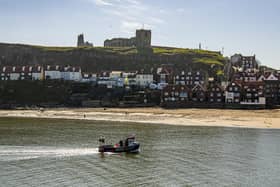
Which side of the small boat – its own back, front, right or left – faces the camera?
right
